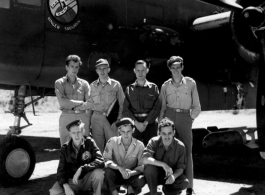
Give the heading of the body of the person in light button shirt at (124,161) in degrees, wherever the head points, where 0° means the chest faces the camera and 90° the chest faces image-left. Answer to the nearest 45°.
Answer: approximately 0°

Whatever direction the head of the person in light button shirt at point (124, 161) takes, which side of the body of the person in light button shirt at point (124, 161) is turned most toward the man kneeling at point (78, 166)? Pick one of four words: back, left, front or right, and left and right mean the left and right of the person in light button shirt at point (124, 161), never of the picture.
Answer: right

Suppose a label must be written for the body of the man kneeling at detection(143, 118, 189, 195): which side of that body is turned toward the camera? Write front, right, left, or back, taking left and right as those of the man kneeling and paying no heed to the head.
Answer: front

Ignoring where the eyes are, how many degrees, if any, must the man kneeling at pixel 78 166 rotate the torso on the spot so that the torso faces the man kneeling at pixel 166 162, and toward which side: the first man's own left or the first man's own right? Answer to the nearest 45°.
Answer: approximately 90° to the first man's own left

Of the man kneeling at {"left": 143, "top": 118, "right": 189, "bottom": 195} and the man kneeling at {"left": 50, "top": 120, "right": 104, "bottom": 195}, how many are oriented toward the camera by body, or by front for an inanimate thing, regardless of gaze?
2

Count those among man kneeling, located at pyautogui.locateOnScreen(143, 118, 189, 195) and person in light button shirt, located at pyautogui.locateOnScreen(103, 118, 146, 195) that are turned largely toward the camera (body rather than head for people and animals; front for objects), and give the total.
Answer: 2

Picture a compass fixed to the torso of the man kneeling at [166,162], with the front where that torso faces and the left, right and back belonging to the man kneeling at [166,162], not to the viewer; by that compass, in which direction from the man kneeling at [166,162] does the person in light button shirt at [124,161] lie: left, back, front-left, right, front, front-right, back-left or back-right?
right

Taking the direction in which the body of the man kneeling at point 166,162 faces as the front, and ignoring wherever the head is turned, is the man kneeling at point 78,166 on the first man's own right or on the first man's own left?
on the first man's own right
